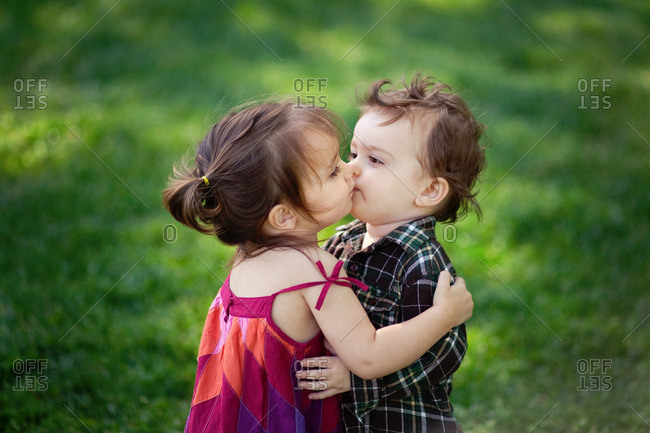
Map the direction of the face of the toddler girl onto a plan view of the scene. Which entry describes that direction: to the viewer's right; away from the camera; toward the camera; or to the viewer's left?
to the viewer's right
